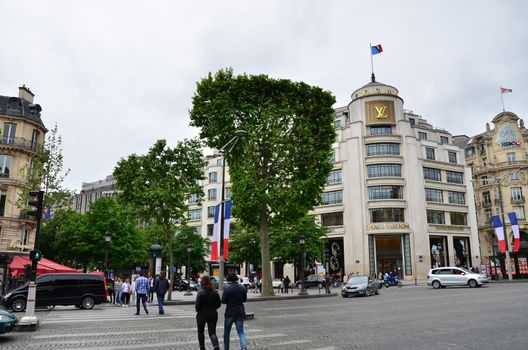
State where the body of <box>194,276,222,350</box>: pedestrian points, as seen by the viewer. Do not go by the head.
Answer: away from the camera

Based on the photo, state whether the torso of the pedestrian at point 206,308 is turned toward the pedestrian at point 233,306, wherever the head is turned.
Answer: no

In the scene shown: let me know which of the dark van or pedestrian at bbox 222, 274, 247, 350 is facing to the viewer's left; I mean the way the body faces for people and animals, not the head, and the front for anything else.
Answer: the dark van

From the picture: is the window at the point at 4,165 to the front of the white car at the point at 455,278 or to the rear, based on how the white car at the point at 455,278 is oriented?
to the rear

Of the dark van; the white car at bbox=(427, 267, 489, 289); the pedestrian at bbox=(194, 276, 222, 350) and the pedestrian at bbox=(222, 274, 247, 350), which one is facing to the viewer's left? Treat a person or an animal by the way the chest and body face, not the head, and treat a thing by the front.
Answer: the dark van

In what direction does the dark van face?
to the viewer's left

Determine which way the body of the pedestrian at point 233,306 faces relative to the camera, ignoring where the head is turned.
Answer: away from the camera

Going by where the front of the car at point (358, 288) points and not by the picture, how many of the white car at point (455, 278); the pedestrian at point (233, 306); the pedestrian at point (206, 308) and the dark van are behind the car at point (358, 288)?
1
